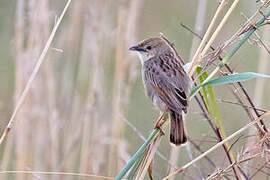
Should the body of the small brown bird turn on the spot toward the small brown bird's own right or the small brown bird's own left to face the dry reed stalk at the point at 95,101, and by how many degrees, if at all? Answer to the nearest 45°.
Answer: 0° — it already faces it

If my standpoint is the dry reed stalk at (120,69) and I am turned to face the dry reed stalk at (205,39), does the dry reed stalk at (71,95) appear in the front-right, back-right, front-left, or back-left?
back-right

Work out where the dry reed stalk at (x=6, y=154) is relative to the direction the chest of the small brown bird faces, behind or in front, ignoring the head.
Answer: in front

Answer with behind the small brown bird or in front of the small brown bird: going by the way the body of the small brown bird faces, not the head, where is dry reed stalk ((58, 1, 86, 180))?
in front

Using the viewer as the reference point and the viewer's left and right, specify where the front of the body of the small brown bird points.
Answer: facing away from the viewer and to the left of the viewer

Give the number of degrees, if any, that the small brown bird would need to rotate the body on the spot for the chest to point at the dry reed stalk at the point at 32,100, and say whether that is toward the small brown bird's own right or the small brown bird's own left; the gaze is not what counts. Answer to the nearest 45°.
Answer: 0° — it already faces it
